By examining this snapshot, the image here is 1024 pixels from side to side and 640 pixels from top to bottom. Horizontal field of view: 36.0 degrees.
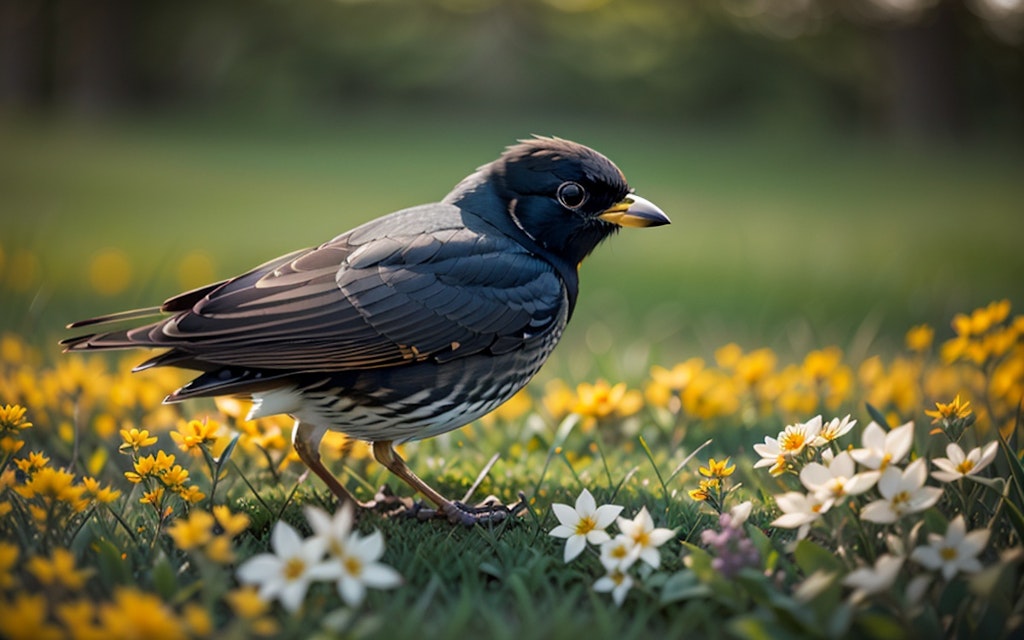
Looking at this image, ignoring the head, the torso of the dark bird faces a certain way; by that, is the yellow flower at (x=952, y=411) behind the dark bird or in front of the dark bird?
in front

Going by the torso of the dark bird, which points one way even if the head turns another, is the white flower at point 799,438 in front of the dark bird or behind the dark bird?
in front

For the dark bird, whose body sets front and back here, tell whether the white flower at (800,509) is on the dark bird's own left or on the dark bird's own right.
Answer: on the dark bird's own right

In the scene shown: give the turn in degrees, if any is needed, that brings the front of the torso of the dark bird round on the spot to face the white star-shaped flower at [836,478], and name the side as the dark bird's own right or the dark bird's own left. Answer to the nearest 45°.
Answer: approximately 45° to the dark bird's own right

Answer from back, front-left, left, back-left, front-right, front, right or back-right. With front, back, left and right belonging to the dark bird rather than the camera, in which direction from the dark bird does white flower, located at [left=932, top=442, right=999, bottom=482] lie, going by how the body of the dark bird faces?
front-right

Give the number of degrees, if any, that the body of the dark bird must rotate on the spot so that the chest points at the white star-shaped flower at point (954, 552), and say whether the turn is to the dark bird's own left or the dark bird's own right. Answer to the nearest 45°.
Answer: approximately 45° to the dark bird's own right

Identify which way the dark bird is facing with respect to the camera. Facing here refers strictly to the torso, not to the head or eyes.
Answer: to the viewer's right

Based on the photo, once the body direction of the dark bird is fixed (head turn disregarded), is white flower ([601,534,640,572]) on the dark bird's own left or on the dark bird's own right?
on the dark bird's own right

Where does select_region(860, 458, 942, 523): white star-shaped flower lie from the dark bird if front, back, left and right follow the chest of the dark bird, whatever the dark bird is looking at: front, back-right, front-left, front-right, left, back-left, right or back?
front-right
